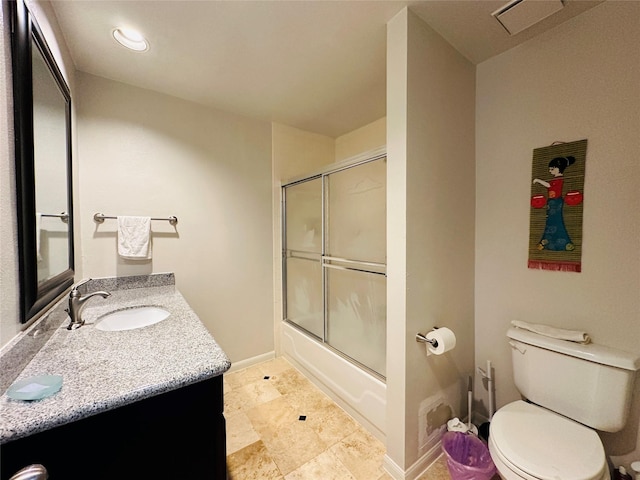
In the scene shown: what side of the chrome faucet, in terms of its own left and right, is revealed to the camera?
right

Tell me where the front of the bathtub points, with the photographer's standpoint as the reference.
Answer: facing the viewer and to the left of the viewer

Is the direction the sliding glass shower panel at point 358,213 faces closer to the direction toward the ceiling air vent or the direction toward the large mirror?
the large mirror

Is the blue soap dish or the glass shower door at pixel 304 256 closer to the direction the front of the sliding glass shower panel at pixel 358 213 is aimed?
the blue soap dish

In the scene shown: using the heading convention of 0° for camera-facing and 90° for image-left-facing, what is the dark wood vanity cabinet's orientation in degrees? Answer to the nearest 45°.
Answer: approximately 270°

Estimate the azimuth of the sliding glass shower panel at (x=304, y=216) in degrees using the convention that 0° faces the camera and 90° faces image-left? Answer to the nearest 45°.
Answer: approximately 45°

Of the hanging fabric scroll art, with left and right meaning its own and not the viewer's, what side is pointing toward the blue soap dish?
front

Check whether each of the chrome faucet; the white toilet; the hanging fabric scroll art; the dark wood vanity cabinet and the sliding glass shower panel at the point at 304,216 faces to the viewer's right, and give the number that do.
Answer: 2

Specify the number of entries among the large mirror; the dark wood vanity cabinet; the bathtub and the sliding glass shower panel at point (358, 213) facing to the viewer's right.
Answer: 2

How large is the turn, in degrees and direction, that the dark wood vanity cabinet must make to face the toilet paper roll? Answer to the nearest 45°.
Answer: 0° — it already faces it

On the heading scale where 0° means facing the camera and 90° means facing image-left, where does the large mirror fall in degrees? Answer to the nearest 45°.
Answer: approximately 270°

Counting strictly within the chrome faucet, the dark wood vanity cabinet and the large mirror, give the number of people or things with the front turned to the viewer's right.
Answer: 3

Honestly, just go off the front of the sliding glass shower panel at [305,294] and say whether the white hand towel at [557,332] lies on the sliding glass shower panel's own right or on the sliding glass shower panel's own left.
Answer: on the sliding glass shower panel's own left

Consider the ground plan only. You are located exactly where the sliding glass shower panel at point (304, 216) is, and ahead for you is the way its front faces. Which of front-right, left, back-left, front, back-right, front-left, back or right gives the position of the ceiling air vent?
left
